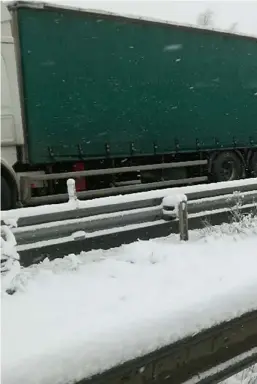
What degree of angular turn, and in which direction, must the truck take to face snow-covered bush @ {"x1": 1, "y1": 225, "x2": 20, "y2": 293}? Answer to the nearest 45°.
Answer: approximately 45° to its left

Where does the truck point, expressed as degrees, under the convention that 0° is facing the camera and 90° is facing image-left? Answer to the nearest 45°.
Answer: approximately 45°
